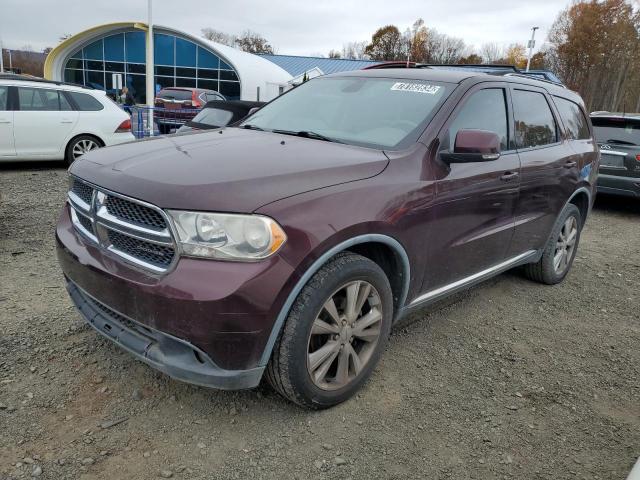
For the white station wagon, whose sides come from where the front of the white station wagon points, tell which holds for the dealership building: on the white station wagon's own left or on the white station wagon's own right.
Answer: on the white station wagon's own right

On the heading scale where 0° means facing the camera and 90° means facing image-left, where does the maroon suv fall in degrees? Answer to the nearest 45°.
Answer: approximately 45°

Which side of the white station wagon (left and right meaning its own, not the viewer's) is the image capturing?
left

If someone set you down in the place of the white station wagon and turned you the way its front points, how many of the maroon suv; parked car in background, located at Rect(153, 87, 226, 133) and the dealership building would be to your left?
1

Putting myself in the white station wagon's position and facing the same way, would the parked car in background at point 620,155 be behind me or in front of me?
behind

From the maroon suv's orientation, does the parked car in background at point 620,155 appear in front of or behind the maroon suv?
behind

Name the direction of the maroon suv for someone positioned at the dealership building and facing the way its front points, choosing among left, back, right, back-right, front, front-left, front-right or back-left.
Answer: front-left

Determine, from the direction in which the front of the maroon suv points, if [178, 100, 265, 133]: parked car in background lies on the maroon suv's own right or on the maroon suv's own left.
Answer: on the maroon suv's own right
